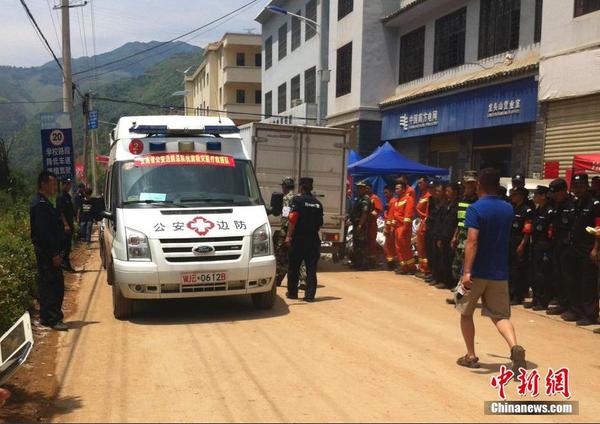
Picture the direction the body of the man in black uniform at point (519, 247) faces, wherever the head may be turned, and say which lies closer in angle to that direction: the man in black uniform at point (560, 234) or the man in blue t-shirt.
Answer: the man in blue t-shirt

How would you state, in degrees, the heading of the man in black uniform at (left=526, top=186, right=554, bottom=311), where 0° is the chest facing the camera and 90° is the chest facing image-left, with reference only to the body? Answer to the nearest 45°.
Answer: approximately 45°

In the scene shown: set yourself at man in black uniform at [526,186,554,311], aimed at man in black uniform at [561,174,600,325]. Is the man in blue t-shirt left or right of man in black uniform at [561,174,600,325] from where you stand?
right

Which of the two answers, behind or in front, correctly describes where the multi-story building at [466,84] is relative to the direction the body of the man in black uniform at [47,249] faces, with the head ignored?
in front

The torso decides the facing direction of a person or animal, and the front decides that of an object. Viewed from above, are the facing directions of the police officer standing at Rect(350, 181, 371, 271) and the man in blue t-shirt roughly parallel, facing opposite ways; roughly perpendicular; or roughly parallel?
roughly perpendicular

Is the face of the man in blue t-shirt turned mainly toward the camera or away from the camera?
away from the camera

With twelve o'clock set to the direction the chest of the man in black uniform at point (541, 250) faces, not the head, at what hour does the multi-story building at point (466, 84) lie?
The multi-story building is roughly at 4 o'clock from the man in black uniform.

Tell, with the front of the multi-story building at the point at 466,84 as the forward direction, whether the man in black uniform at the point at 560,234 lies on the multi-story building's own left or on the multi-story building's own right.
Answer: on the multi-story building's own left

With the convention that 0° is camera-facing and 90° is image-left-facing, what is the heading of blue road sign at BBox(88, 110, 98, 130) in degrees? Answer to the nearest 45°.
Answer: approximately 0°

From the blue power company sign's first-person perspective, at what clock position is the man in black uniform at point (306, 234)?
The man in black uniform is roughly at 11 o'clock from the blue power company sign.

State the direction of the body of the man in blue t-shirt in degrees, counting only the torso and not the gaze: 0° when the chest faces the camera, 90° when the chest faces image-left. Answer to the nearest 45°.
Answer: approximately 135°

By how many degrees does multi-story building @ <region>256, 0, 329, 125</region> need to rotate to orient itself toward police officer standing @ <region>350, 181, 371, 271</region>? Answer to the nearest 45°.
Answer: approximately 45° to its left

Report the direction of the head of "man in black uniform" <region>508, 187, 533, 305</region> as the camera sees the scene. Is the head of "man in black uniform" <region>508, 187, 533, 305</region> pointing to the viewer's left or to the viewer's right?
to the viewer's left
